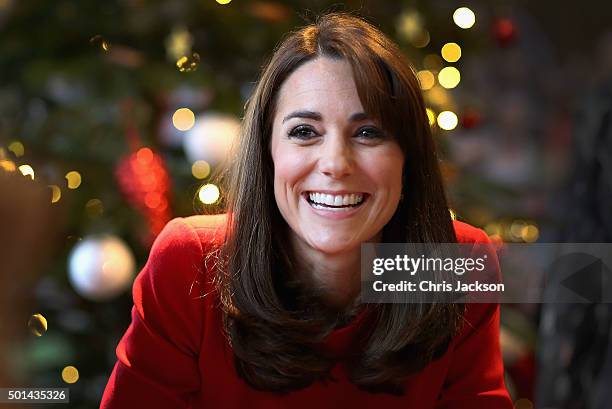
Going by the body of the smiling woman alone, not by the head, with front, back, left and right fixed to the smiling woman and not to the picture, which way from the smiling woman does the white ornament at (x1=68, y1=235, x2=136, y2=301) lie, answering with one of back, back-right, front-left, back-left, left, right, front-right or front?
back-right

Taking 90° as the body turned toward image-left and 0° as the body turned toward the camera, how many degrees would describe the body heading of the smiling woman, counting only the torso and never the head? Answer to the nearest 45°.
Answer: approximately 0°

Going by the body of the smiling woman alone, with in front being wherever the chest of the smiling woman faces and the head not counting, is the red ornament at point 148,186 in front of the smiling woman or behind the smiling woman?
behind

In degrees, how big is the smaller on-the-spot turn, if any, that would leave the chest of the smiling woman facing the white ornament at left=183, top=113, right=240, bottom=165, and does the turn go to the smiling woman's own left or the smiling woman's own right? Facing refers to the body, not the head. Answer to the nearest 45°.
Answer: approximately 180°
